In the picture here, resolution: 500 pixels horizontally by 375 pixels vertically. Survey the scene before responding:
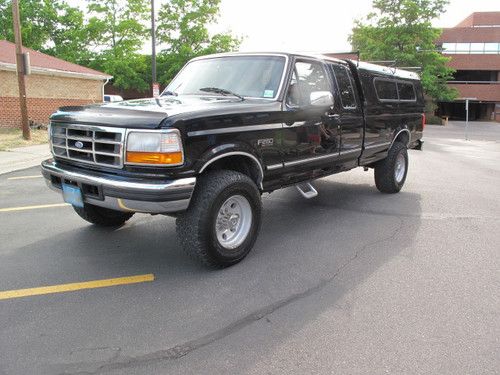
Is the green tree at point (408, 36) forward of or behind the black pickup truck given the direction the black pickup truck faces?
behind

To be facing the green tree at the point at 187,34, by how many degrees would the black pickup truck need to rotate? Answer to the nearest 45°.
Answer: approximately 135° to its right

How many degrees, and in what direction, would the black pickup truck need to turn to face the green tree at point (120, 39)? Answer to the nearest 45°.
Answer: approximately 135° to its right

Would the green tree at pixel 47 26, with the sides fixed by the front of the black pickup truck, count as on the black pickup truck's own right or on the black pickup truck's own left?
on the black pickup truck's own right

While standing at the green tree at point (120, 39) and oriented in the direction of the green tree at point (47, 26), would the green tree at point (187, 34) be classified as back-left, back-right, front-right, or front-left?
back-right

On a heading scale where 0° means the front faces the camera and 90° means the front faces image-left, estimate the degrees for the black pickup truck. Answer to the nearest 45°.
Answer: approximately 45°
